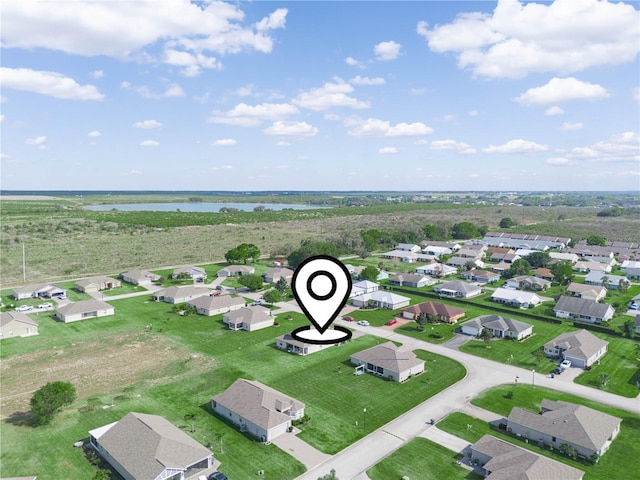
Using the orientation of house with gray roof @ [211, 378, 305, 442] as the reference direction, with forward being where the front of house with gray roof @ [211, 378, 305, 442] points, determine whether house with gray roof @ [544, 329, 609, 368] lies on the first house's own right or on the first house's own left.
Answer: on the first house's own left

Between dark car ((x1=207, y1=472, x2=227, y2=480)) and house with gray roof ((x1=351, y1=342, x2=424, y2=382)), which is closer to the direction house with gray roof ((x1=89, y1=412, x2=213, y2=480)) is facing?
the dark car

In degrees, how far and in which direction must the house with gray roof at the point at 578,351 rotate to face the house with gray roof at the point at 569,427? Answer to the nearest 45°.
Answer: approximately 45° to its left

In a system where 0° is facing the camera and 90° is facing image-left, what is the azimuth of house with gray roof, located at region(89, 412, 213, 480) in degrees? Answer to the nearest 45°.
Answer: approximately 315°

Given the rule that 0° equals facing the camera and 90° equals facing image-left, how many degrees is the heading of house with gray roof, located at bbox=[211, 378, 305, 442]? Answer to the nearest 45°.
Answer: approximately 315°

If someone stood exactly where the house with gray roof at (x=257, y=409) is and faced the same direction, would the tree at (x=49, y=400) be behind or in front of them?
behind
